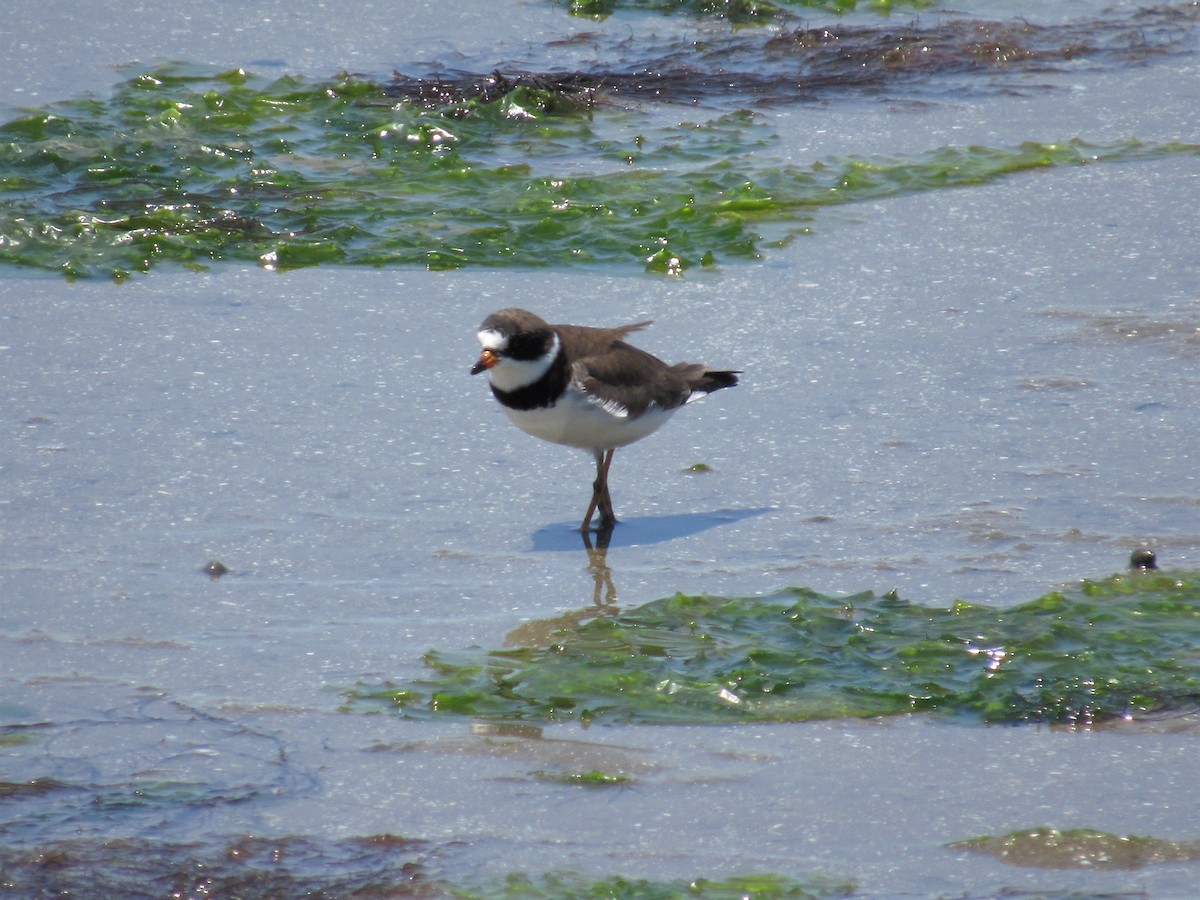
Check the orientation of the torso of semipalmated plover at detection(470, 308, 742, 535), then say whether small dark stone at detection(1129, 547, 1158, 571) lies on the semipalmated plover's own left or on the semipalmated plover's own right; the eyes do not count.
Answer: on the semipalmated plover's own left

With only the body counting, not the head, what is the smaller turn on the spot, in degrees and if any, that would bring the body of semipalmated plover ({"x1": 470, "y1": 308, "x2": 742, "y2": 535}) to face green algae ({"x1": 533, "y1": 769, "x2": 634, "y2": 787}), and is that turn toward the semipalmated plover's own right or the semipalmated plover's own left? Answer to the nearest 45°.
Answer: approximately 45° to the semipalmated plover's own left

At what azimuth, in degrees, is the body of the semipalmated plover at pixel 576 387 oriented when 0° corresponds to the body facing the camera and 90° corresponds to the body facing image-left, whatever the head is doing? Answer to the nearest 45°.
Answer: approximately 45°

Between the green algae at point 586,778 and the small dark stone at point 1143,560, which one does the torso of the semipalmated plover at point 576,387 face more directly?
the green algae
